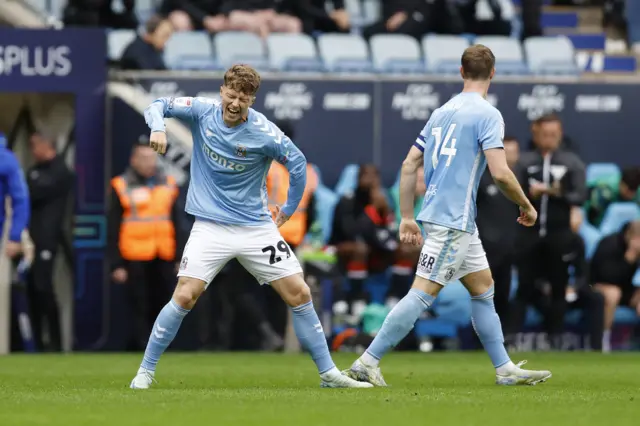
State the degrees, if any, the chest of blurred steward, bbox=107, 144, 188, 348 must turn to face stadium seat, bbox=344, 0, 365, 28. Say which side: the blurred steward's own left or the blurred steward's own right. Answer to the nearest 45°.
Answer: approximately 135° to the blurred steward's own left

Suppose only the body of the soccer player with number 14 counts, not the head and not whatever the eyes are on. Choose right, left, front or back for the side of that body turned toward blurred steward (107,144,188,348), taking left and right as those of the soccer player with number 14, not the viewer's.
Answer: left

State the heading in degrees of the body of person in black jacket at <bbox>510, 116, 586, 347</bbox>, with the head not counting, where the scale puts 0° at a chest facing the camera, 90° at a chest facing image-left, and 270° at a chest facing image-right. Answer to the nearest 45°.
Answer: approximately 0°

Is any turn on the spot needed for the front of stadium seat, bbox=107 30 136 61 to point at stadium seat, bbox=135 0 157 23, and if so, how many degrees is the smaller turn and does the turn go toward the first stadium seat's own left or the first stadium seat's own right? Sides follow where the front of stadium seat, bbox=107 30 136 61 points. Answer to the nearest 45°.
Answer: approximately 180°

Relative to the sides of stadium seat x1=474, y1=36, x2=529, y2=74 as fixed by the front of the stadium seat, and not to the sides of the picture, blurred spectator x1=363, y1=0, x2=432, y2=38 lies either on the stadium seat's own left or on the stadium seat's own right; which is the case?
on the stadium seat's own right

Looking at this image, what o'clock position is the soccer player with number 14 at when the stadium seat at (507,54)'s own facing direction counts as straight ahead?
The soccer player with number 14 is roughly at 12 o'clock from the stadium seat.
